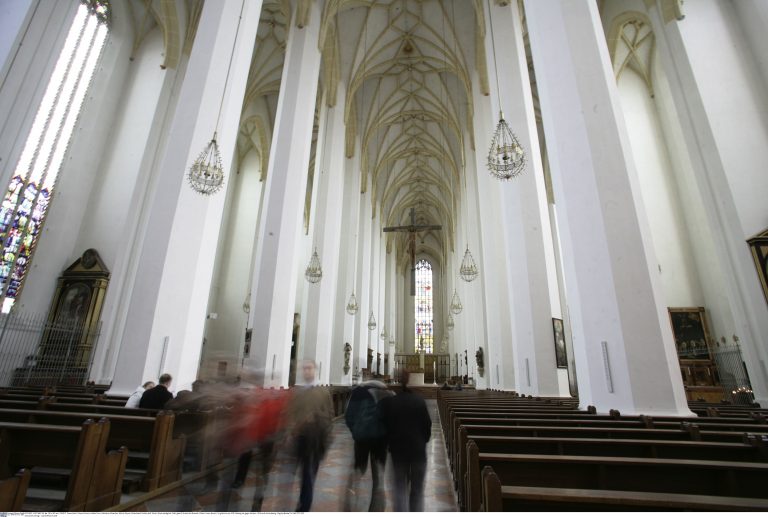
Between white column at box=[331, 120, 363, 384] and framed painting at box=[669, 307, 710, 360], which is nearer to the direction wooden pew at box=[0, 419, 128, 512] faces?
the white column

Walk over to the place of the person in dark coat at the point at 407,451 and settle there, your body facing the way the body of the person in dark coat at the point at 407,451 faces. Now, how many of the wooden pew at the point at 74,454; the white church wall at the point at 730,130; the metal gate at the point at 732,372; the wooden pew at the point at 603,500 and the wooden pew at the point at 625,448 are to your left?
1

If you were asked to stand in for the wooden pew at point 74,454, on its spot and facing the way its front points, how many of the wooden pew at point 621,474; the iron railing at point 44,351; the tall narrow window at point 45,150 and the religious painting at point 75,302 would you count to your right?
1

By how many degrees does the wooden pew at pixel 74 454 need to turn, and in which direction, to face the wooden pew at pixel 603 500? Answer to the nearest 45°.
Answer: approximately 90° to its right

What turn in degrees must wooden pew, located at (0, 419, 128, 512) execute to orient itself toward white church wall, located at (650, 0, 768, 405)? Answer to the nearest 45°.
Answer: approximately 45° to its right

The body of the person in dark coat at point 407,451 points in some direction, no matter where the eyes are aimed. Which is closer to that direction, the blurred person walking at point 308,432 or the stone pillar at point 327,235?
the stone pillar

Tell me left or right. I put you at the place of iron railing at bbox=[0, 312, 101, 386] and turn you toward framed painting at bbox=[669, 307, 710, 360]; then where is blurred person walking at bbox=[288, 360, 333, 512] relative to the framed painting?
right

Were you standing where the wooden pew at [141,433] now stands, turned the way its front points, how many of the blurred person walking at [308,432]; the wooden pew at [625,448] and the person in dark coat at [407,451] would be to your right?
3

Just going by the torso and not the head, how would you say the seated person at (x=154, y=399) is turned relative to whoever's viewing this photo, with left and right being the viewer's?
facing away from the viewer and to the right of the viewer

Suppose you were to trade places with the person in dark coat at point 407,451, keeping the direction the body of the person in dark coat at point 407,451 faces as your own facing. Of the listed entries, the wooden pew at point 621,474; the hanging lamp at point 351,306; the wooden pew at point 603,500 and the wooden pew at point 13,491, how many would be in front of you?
1

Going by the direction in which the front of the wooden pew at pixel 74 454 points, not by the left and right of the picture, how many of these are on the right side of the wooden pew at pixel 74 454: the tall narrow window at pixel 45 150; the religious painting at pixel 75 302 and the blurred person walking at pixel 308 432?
1

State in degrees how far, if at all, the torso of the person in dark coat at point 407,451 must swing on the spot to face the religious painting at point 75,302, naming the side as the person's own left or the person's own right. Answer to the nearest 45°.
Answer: approximately 45° to the person's own left

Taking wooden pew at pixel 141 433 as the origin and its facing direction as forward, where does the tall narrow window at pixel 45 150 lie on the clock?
The tall narrow window is roughly at 10 o'clock from the wooden pew.

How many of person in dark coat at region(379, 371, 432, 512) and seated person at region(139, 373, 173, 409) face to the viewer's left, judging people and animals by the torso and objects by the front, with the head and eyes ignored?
0

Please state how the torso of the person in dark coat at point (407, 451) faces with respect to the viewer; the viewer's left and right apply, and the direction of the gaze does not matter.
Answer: facing away from the viewer
